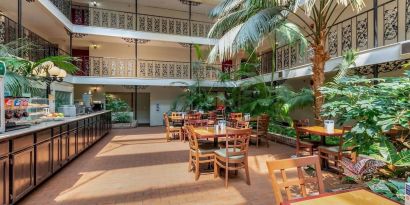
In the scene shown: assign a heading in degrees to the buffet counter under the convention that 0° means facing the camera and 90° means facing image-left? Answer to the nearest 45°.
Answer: approximately 315°

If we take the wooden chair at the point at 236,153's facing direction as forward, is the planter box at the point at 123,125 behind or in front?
in front

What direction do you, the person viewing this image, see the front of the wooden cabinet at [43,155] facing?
facing the viewer and to the right of the viewer

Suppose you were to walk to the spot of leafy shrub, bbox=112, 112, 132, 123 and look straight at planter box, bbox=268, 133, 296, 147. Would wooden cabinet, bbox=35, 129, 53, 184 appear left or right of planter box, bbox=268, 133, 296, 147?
right

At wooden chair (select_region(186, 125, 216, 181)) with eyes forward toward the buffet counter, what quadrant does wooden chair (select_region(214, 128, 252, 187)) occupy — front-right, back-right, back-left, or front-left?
back-left

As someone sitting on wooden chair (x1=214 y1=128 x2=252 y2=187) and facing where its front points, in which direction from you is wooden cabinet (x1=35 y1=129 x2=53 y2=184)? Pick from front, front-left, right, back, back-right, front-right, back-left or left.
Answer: front-left

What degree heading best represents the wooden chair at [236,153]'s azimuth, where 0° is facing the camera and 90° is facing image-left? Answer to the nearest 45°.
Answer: approximately 135°

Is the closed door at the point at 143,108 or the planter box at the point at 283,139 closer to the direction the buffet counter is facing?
the planter box

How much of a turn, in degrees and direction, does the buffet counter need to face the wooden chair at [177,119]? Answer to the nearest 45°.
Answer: approximately 90° to its left

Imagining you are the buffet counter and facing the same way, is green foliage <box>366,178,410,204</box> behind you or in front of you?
in front

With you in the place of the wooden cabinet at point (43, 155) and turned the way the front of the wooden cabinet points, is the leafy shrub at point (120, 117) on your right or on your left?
on your left

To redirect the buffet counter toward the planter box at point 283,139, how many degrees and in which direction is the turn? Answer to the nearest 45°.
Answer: approximately 45° to its left

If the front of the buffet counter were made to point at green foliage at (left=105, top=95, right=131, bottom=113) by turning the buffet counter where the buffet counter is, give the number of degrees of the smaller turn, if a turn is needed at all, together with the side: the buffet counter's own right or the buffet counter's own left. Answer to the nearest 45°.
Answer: approximately 135° to the buffet counter's own left

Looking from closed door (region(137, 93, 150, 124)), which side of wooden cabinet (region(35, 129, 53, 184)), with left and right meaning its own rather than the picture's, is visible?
left
